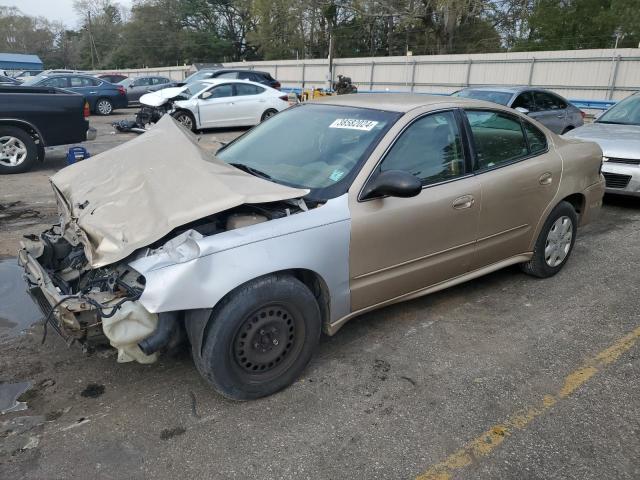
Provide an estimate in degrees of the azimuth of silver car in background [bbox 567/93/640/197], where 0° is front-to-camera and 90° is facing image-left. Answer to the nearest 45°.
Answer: approximately 45°

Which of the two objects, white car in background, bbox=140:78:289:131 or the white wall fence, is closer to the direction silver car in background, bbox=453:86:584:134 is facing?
the white car in background

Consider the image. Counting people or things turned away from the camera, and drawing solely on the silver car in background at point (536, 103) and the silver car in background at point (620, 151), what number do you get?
0

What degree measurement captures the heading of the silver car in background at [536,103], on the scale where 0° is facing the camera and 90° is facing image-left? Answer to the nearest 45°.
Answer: approximately 45°

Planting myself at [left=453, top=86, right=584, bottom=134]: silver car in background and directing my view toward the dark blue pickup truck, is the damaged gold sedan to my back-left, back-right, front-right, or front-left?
front-left

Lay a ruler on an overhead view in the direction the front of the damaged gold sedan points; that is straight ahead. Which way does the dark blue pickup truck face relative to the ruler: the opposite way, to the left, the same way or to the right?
the same way

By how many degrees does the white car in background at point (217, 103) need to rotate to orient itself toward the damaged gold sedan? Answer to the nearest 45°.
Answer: approximately 45° to its left

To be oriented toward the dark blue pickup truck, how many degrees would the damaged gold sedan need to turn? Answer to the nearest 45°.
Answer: approximately 90° to its right

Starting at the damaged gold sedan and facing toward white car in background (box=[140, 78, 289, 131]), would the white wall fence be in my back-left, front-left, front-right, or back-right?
front-right

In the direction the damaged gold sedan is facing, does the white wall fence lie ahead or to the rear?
to the rear

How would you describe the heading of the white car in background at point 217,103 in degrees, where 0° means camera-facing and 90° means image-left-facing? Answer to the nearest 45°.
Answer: approximately 45°

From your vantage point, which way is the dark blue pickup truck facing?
to the viewer's left

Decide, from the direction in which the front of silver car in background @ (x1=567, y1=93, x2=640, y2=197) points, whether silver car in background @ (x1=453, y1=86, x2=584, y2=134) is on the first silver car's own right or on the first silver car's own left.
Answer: on the first silver car's own right

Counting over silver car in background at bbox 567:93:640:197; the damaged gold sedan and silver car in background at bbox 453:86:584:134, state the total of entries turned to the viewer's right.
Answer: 0

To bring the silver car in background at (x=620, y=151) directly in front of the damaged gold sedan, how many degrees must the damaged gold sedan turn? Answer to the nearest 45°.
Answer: approximately 180°

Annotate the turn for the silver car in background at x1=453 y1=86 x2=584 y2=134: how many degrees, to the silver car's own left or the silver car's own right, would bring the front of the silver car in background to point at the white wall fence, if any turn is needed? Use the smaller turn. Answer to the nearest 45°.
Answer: approximately 135° to the silver car's own right
